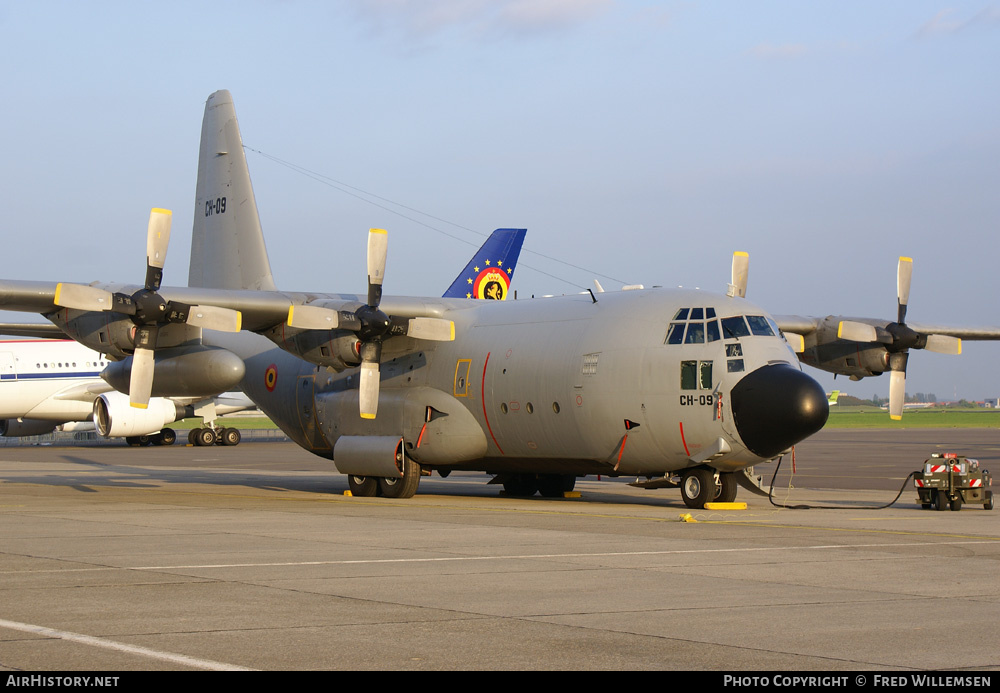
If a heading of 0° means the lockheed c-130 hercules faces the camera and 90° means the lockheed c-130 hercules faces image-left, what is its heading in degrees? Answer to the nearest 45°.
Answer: approximately 315°
